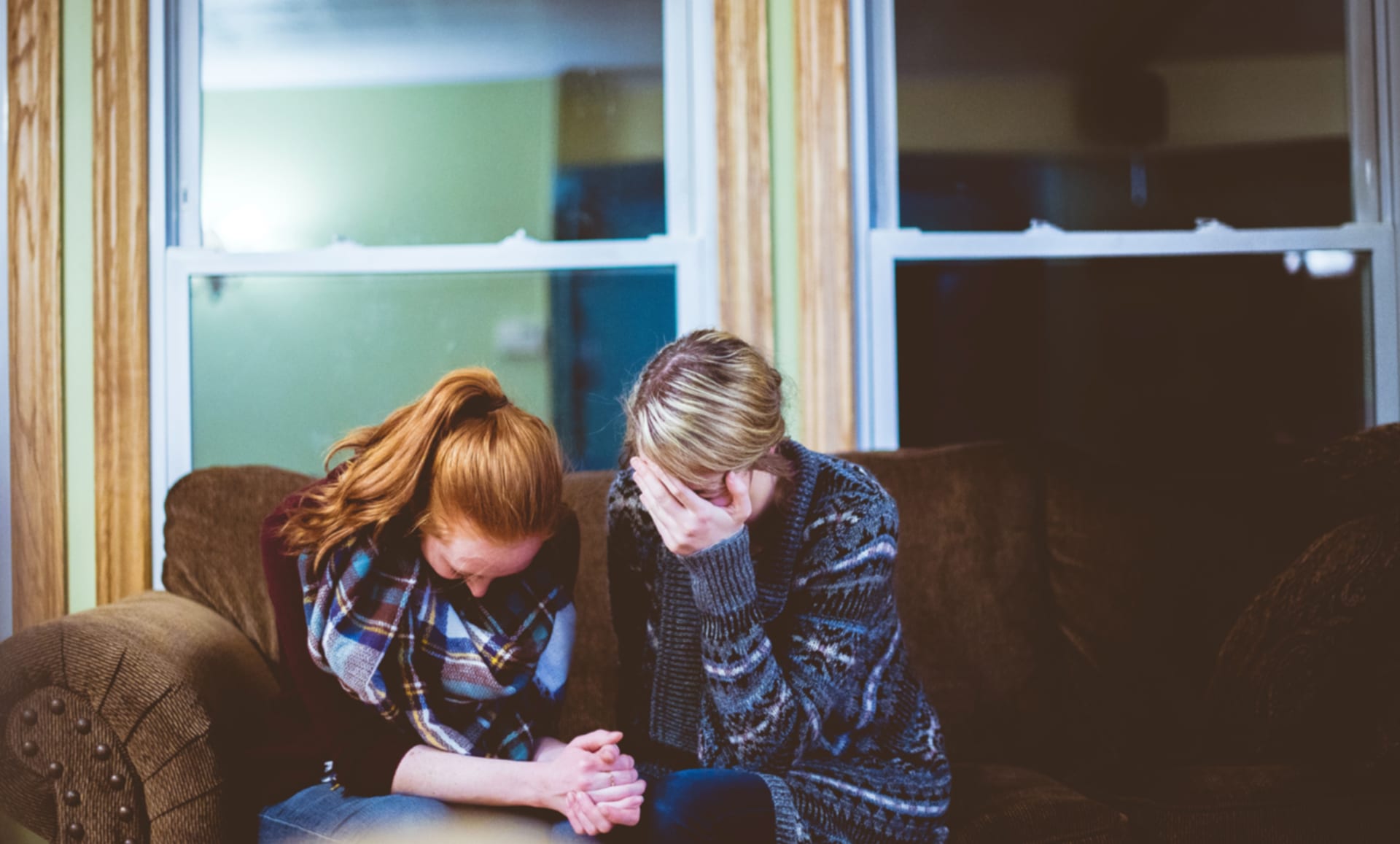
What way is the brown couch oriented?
toward the camera

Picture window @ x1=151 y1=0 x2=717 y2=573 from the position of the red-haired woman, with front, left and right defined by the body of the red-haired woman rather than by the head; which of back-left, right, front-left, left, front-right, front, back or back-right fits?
back-left

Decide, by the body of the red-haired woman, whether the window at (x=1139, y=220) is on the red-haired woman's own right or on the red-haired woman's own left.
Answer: on the red-haired woman's own left

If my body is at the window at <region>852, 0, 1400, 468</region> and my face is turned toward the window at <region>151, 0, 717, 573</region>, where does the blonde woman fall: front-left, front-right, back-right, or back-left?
front-left

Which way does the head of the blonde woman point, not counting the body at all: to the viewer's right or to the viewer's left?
to the viewer's left

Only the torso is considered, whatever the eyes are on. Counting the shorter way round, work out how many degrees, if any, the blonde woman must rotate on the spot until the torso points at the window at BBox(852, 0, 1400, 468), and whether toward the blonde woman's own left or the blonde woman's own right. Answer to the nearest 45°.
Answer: approximately 180°

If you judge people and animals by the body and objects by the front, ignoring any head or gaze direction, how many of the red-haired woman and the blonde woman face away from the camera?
0

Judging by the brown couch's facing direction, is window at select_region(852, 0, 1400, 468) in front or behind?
behind

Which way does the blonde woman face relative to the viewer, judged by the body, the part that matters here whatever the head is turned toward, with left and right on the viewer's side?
facing the viewer and to the left of the viewer
